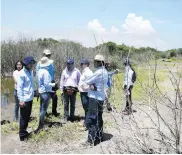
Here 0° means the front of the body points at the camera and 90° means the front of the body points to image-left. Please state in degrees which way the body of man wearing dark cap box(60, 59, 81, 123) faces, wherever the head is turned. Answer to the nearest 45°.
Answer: approximately 0°

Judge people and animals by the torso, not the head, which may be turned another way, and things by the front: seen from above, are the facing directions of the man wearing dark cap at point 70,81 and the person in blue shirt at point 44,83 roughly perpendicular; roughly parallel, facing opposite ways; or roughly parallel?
roughly perpendicular

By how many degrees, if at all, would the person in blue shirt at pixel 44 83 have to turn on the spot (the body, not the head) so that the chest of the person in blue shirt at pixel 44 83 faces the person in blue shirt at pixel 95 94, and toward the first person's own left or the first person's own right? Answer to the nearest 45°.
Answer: approximately 45° to the first person's own right

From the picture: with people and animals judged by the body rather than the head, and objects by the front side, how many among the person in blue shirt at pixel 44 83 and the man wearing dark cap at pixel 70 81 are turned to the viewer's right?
1

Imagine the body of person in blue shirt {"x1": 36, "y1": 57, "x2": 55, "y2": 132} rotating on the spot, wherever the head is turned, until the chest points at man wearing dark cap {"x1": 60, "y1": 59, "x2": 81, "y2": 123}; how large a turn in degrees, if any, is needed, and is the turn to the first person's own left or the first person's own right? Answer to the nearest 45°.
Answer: approximately 45° to the first person's own left

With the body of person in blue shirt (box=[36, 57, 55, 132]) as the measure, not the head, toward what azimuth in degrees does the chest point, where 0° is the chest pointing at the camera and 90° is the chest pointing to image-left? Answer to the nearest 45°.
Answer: approximately 270°
